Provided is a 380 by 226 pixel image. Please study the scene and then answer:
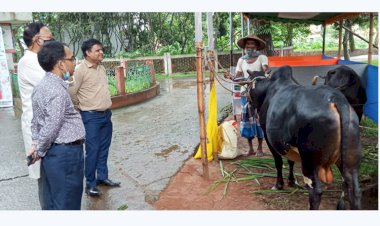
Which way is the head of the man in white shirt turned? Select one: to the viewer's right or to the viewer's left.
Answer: to the viewer's right

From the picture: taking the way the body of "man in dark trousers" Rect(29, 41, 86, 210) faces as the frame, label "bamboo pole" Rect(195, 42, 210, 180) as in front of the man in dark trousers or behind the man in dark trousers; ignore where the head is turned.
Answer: in front

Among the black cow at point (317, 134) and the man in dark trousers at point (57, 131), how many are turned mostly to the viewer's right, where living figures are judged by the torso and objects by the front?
1

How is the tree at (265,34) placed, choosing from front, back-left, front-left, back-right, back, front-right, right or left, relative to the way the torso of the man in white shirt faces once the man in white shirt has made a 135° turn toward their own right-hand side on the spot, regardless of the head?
back

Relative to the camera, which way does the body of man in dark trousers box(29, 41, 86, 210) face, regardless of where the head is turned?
to the viewer's right

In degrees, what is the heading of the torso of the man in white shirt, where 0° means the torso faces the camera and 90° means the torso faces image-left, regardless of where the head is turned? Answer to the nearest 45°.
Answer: approximately 270°

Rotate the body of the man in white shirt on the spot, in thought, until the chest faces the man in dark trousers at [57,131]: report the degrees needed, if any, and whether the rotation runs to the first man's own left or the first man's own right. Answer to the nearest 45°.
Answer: approximately 90° to the first man's own right

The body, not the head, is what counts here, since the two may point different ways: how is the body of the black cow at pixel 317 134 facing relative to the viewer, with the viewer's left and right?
facing away from the viewer and to the left of the viewer

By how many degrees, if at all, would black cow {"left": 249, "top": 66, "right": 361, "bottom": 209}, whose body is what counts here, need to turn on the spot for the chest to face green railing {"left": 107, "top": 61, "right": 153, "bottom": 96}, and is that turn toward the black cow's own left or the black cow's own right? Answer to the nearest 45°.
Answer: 0° — it already faces it
